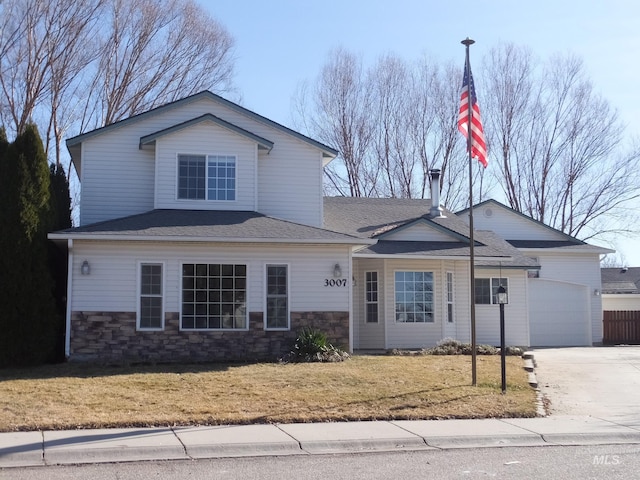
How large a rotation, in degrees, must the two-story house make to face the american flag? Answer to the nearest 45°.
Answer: approximately 45° to its left

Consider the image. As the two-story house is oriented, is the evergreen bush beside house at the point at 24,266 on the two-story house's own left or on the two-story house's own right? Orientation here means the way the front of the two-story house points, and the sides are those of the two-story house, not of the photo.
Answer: on the two-story house's own right

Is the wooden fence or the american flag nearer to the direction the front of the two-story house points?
the american flag

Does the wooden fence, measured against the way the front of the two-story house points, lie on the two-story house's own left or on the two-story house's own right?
on the two-story house's own left

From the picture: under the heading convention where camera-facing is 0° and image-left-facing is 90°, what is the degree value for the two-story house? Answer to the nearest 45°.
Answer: approximately 0°
